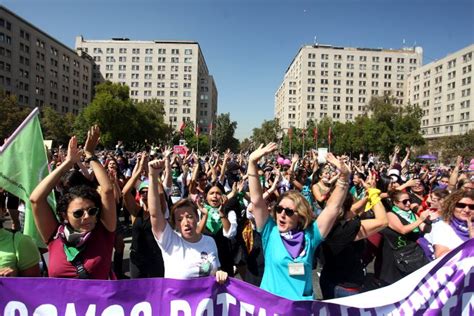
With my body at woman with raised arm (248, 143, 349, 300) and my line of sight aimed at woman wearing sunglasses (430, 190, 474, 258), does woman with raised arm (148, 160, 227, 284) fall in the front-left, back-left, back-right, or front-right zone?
back-left

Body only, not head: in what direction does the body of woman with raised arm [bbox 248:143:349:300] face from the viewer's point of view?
toward the camera

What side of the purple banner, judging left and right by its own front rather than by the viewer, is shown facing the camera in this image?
front

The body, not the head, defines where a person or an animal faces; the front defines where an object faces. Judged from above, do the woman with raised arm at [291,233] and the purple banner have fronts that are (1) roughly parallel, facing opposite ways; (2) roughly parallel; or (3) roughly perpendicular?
roughly parallel

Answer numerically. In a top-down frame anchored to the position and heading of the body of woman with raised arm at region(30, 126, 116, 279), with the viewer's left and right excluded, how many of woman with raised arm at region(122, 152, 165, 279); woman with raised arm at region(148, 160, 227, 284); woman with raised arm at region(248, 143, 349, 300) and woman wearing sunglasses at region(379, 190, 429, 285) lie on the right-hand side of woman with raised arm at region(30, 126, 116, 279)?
0

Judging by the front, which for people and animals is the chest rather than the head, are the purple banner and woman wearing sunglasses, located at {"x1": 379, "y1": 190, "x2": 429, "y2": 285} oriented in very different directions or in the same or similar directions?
same or similar directions

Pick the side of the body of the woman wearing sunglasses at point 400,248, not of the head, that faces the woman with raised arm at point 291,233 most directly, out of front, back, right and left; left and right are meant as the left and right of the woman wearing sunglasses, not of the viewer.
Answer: right

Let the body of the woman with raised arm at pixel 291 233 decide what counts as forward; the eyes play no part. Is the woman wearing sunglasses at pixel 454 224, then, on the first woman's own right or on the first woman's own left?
on the first woman's own left

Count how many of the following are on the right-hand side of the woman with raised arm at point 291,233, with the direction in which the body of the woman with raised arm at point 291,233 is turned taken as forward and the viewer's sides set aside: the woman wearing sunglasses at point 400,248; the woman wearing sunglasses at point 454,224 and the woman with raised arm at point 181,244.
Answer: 1

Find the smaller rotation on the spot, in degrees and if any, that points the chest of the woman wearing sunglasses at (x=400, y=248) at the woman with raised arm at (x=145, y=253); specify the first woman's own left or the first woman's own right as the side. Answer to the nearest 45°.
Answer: approximately 135° to the first woman's own right

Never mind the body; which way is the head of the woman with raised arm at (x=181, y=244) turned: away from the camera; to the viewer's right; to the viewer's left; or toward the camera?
toward the camera

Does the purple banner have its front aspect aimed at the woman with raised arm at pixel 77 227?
no

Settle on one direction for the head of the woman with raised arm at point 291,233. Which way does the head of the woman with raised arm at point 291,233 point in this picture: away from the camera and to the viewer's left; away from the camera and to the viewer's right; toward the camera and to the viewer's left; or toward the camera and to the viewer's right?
toward the camera and to the viewer's left

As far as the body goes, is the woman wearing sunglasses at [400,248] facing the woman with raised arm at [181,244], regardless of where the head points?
no

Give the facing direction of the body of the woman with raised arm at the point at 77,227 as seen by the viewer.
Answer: toward the camera

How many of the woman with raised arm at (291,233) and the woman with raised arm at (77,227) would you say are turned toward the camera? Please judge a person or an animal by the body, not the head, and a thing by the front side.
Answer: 2

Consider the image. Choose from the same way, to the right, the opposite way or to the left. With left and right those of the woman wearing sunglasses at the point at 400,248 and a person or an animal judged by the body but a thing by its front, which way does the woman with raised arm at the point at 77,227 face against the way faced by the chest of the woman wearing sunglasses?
the same way

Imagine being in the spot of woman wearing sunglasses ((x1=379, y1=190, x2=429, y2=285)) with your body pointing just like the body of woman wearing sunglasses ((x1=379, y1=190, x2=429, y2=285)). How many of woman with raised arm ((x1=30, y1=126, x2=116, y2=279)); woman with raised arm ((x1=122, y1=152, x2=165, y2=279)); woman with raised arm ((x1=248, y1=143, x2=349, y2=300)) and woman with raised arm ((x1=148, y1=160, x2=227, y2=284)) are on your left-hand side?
0

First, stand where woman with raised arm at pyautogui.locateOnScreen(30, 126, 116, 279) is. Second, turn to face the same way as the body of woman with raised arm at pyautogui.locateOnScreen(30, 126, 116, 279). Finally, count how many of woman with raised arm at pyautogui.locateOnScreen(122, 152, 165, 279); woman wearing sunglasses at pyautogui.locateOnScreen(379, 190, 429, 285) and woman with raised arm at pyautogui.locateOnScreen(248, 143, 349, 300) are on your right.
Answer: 0
